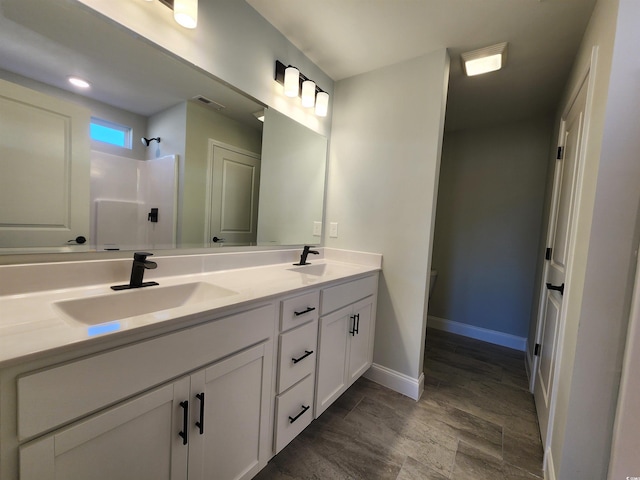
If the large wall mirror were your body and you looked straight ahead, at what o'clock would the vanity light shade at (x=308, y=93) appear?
The vanity light shade is roughly at 10 o'clock from the large wall mirror.

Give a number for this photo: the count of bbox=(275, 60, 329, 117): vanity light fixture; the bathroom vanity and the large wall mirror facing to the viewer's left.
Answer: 0

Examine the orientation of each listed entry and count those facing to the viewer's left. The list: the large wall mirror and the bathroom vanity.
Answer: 0

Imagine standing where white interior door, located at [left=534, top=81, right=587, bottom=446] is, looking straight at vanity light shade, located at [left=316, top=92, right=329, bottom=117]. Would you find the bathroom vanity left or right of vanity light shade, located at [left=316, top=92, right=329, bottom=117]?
left

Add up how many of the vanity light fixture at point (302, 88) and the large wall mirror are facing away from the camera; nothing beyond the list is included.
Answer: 0

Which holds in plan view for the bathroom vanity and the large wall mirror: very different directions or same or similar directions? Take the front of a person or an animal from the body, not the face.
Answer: same or similar directions

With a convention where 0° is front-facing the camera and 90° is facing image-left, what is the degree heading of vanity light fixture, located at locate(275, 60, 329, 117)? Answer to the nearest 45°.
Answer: approximately 315°

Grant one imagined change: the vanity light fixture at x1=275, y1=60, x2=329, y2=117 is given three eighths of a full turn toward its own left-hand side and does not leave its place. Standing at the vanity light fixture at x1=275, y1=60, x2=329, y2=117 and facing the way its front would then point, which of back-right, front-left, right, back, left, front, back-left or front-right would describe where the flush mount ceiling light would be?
right

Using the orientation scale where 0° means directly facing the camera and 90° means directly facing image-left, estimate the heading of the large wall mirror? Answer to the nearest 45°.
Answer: approximately 315°

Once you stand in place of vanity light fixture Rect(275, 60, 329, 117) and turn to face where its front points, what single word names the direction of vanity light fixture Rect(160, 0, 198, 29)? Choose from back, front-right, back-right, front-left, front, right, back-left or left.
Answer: right

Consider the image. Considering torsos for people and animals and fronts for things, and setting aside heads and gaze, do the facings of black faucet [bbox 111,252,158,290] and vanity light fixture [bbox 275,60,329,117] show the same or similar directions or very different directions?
same or similar directions

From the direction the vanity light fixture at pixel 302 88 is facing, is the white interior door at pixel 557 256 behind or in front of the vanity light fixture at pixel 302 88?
in front

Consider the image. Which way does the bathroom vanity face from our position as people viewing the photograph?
facing the viewer and to the right of the viewer
